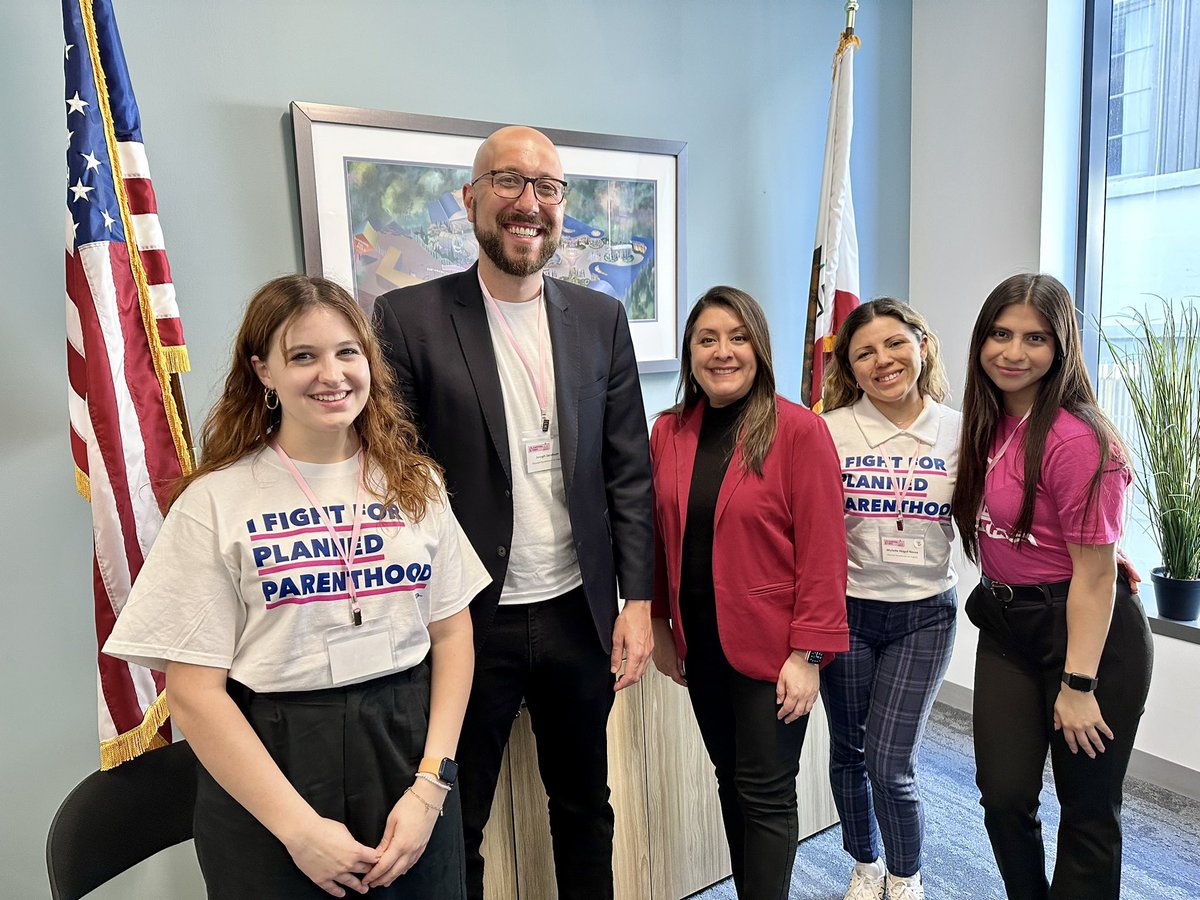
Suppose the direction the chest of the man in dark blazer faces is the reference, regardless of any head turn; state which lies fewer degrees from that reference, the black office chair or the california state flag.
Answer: the black office chair

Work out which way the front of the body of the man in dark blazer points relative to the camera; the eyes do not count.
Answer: toward the camera

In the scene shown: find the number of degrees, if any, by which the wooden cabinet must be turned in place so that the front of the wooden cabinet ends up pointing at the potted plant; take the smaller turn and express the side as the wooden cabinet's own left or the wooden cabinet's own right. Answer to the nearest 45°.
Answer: approximately 90° to the wooden cabinet's own left

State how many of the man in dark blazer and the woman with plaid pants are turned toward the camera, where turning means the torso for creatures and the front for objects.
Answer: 2

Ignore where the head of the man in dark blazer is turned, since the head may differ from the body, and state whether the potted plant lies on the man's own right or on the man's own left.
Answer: on the man's own left

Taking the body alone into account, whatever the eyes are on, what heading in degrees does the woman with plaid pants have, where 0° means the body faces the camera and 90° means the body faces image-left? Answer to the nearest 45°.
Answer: approximately 0°

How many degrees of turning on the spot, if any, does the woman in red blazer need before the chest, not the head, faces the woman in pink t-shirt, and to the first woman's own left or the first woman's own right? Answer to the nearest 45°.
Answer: approximately 135° to the first woman's own left

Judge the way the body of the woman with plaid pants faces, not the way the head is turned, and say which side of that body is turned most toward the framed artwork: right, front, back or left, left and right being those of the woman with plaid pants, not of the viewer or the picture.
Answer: right

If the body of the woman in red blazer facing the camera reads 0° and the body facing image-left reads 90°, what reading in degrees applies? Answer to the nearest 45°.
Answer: approximately 45°

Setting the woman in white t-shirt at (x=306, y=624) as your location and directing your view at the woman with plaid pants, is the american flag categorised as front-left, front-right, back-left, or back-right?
back-left

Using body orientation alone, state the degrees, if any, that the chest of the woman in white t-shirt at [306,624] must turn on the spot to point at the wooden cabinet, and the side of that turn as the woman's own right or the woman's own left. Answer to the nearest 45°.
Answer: approximately 90° to the woman's own left
